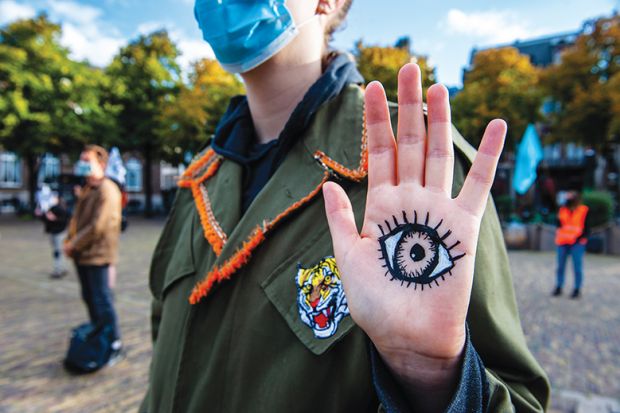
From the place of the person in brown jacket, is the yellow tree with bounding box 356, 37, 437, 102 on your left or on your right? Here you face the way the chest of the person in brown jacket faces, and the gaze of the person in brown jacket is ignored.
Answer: on your left

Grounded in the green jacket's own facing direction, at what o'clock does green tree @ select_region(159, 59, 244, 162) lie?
The green tree is roughly at 4 o'clock from the green jacket.

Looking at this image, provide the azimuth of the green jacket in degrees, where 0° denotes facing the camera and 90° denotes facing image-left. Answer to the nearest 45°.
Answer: approximately 45°
